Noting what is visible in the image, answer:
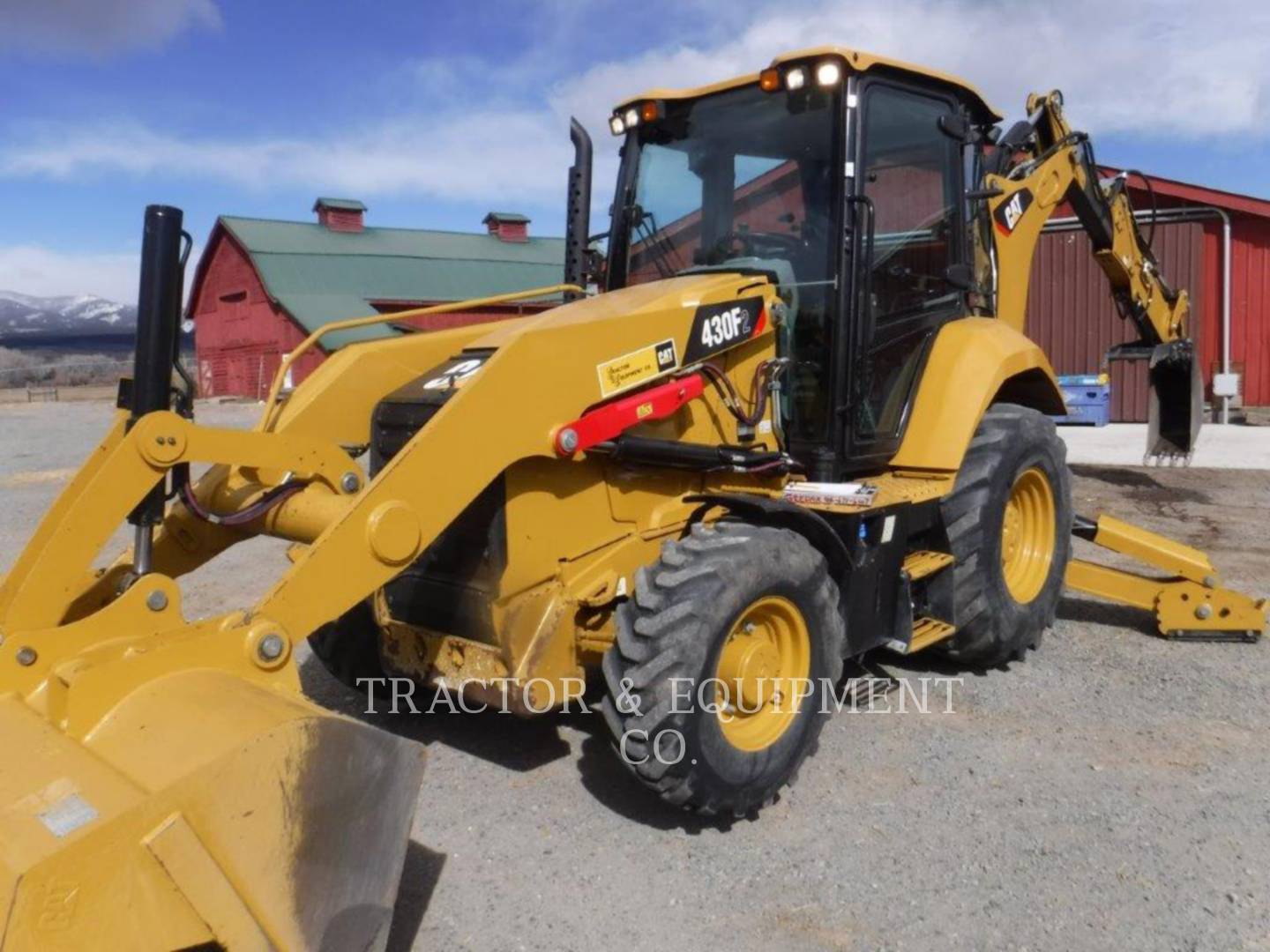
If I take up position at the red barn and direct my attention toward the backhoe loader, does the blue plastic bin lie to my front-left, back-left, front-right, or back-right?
front-left

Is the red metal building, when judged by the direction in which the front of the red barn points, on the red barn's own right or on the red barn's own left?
on the red barn's own left

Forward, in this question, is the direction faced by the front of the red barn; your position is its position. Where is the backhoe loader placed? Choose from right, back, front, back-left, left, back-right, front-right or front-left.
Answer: front-left

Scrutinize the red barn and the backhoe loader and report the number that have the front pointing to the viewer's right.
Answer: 0

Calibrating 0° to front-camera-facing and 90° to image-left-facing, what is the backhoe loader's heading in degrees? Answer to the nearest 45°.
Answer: approximately 45°

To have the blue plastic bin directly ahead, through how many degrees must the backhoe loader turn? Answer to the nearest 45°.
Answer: approximately 180°

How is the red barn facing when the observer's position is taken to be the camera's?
facing the viewer and to the left of the viewer
